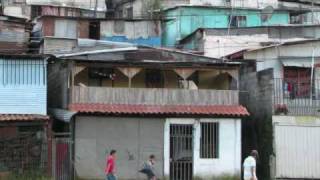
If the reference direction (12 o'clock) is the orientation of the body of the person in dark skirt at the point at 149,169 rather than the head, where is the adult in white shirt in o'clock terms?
The adult in white shirt is roughly at 12 o'clock from the person in dark skirt.

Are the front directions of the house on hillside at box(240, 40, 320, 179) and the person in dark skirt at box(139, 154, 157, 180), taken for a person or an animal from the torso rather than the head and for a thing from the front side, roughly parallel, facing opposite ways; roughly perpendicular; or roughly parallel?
roughly perpendicular

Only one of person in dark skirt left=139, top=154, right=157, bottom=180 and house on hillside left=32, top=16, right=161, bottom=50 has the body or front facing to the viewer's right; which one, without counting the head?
the person in dark skirt

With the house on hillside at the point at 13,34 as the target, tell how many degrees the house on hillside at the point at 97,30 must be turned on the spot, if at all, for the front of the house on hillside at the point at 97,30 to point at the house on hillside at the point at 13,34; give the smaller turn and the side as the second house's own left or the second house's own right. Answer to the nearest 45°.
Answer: approximately 45° to the second house's own right

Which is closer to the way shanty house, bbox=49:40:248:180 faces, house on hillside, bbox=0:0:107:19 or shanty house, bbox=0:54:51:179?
the shanty house

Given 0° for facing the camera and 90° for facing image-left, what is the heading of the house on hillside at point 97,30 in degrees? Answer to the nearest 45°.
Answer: approximately 0°

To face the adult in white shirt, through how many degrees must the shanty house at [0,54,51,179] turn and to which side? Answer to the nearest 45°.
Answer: approximately 90° to its left

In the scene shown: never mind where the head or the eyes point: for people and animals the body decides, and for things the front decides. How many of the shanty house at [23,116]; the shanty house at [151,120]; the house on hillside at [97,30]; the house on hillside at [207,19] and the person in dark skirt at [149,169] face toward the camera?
4

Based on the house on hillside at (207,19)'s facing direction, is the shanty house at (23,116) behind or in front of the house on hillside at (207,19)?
in front

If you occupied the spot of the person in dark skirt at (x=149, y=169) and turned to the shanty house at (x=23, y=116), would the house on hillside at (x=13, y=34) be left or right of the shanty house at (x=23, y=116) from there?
right

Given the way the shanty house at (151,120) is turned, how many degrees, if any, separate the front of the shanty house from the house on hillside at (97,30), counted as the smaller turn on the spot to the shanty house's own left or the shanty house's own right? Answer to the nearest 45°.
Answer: approximately 180°

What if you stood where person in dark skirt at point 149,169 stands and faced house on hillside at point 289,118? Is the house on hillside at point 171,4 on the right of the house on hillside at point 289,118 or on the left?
left

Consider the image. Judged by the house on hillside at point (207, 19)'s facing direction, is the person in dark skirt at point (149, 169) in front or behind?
in front

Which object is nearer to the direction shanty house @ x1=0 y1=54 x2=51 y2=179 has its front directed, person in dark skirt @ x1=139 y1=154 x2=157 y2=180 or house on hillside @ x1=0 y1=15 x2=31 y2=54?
the person in dark skirt
